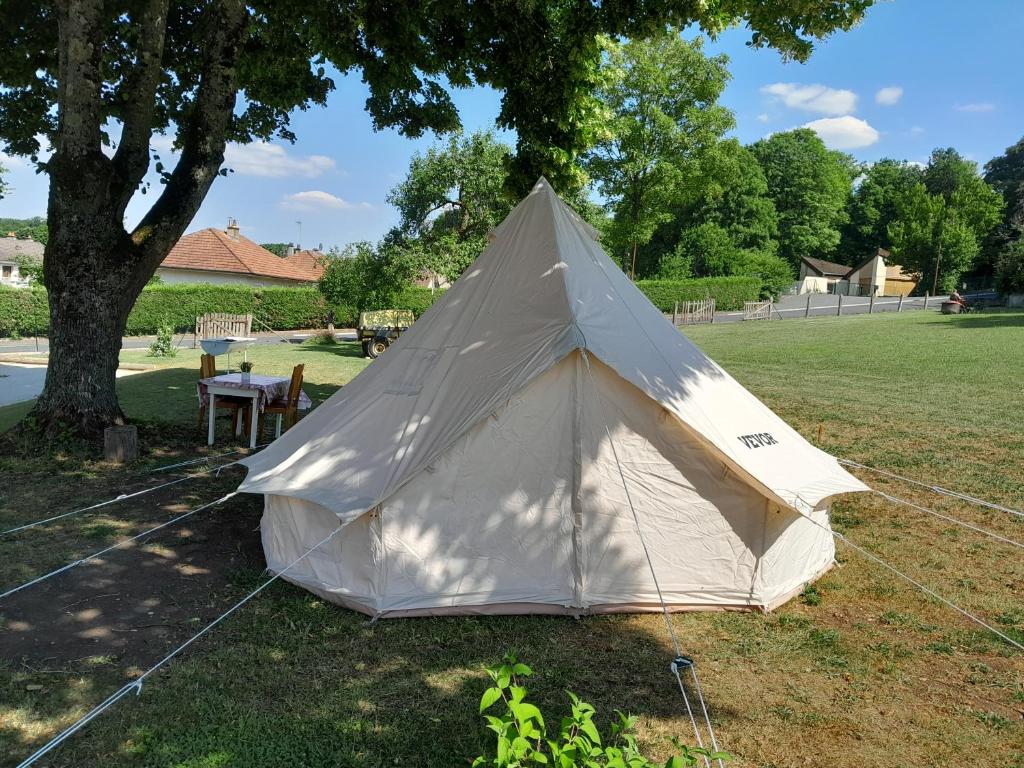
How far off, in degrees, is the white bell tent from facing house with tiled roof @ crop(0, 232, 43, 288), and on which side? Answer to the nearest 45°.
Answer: approximately 135° to its right

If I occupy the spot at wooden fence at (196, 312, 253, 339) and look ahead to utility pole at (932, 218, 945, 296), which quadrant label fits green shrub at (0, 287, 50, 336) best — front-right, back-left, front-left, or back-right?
back-left

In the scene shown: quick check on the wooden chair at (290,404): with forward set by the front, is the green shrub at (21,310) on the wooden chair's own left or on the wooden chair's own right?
on the wooden chair's own right

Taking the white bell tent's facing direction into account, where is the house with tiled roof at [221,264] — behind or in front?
behind

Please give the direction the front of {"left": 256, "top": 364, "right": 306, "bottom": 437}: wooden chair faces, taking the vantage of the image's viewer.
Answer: facing to the left of the viewer

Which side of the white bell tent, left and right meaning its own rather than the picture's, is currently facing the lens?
front

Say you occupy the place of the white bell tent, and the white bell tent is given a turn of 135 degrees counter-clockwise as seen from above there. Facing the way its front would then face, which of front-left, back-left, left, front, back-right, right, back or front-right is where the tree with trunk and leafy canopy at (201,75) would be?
left

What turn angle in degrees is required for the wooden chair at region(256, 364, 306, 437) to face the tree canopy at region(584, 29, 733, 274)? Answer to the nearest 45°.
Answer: approximately 135° to its right

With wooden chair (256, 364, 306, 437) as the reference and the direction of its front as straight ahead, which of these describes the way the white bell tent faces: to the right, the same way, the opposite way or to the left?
to the left

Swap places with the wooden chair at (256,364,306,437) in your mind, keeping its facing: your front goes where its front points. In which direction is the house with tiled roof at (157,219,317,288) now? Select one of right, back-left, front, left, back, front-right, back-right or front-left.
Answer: right

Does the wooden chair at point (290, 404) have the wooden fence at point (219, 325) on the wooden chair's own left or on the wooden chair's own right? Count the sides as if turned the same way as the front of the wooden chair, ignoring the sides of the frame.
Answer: on the wooden chair's own right

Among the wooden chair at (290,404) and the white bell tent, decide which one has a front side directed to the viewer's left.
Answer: the wooden chair

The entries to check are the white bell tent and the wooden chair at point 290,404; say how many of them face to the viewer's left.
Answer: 1
